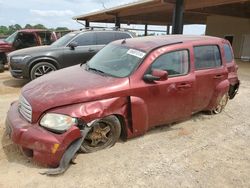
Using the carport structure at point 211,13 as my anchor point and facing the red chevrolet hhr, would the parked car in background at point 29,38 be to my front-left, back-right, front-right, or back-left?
front-right

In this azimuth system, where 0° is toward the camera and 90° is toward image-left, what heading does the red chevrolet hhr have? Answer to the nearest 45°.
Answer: approximately 45°

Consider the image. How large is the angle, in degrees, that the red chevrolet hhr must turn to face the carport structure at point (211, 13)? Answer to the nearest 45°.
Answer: approximately 180°

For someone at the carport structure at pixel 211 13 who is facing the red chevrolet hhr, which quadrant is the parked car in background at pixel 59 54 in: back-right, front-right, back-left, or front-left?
front-right

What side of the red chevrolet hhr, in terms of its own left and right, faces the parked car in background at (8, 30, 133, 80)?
right

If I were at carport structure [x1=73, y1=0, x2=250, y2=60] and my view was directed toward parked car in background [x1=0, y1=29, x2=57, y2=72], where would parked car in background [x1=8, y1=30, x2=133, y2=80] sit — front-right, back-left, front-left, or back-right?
front-left

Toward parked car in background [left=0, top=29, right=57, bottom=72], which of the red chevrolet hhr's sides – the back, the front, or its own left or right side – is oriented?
right
